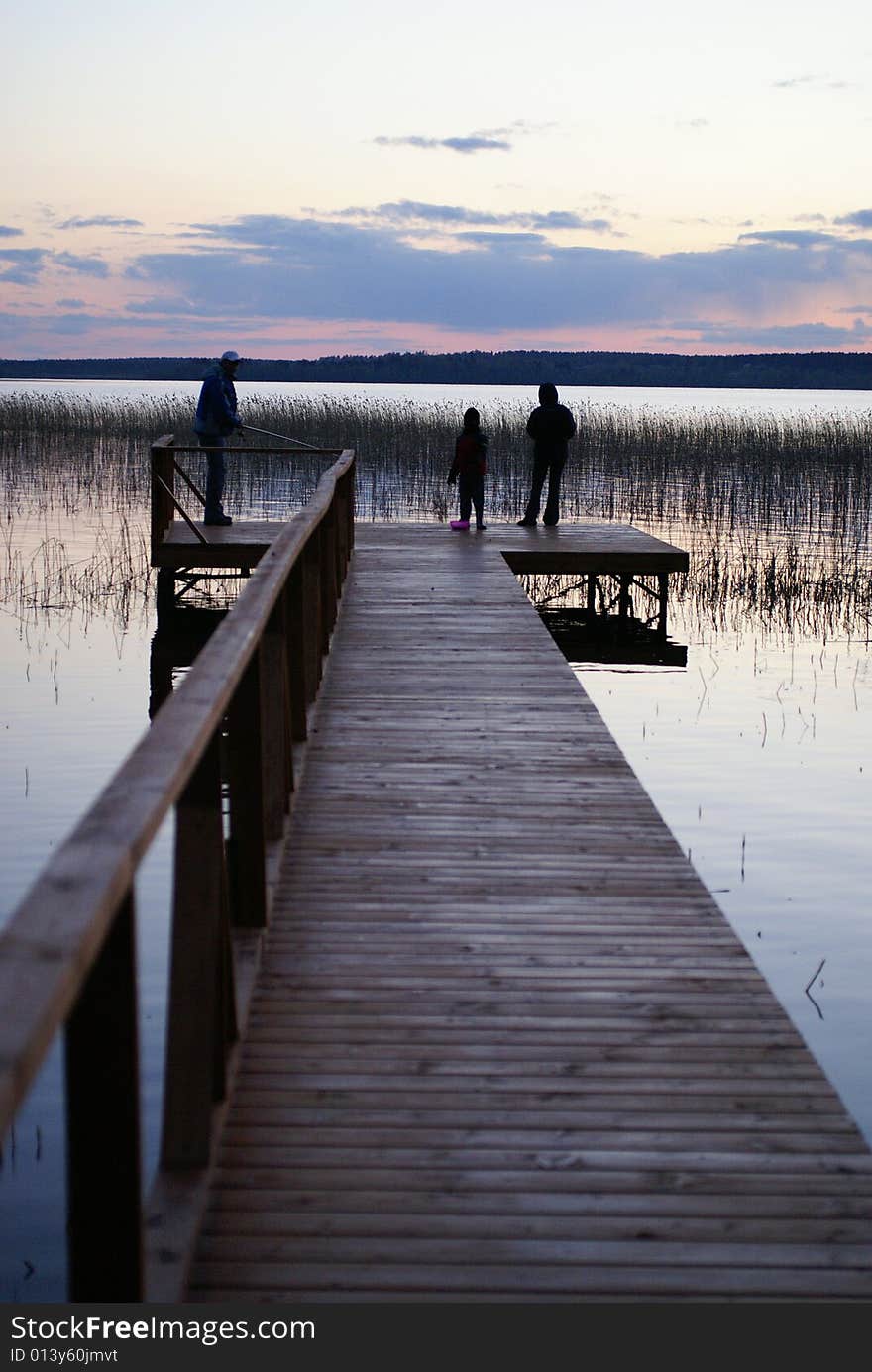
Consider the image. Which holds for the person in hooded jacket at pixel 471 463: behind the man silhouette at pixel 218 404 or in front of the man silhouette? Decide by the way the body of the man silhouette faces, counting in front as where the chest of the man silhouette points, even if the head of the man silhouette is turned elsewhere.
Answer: in front

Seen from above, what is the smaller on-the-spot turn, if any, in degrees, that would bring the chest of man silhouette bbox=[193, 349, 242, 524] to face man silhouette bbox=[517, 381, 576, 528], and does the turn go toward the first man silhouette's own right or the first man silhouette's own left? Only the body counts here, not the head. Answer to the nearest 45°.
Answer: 0° — they already face them

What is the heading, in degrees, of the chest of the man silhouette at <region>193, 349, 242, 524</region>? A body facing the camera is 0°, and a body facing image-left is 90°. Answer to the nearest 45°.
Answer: approximately 270°
